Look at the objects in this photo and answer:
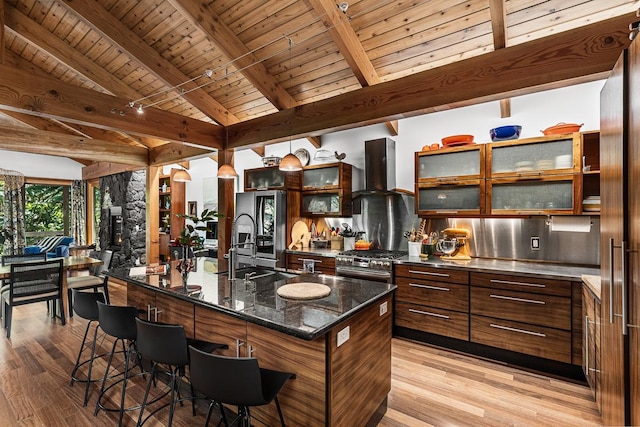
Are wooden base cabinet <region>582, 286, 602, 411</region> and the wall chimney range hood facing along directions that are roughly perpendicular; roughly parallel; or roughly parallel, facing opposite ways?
roughly perpendicular

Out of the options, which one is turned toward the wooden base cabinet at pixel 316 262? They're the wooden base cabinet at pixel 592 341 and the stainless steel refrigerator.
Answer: the wooden base cabinet at pixel 592 341

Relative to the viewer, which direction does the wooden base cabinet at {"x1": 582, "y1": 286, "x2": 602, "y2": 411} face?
to the viewer's left

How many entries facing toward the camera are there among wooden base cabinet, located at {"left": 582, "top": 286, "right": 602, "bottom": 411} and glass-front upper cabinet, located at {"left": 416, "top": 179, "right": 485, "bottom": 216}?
1

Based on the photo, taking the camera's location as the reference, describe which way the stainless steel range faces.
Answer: facing the viewer and to the left of the viewer

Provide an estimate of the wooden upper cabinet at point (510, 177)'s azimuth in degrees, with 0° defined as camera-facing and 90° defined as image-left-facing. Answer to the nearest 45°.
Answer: approximately 45°

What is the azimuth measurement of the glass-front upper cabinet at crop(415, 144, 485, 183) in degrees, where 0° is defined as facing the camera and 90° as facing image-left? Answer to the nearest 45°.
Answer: approximately 45°

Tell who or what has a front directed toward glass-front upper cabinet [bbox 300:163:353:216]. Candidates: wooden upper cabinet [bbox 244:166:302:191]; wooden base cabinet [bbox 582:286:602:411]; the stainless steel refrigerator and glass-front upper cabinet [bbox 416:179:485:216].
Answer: the wooden base cabinet

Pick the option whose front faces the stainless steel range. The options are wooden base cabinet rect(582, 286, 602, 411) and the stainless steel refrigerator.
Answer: the wooden base cabinet
